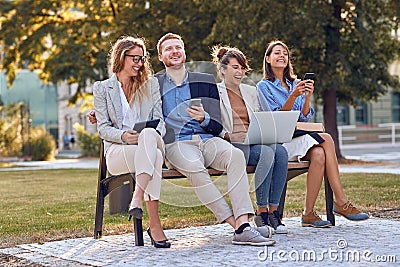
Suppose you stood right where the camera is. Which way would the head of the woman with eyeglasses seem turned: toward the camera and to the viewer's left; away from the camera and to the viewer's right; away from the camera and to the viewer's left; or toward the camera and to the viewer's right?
toward the camera and to the viewer's right

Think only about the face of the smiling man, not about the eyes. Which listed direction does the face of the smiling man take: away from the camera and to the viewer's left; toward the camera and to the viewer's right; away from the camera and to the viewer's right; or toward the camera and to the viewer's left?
toward the camera and to the viewer's right

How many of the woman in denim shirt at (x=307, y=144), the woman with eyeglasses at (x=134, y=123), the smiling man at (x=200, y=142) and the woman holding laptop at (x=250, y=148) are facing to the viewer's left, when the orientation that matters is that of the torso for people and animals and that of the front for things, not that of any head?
0

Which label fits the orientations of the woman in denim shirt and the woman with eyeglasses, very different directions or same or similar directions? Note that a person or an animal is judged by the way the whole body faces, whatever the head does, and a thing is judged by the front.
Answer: same or similar directions

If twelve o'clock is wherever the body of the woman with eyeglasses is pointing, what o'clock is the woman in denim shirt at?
The woman in denim shirt is roughly at 10 o'clock from the woman with eyeglasses.

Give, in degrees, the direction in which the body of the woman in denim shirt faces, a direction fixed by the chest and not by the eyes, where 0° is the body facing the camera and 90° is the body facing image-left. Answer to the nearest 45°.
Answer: approximately 315°

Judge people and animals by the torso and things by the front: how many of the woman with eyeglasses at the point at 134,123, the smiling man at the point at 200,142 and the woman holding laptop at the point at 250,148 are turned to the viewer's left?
0

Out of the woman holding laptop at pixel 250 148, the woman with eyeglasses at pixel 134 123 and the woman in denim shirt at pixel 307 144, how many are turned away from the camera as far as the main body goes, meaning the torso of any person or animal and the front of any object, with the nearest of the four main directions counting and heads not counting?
0

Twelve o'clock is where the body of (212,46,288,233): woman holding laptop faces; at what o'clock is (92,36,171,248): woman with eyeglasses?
The woman with eyeglasses is roughly at 4 o'clock from the woman holding laptop.

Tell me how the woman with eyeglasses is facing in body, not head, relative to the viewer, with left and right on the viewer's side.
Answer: facing the viewer and to the right of the viewer

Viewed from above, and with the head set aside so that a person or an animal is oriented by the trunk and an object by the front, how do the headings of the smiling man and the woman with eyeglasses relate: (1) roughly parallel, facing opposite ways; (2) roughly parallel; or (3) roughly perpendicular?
roughly parallel

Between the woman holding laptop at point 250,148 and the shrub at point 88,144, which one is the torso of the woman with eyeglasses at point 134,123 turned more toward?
the woman holding laptop

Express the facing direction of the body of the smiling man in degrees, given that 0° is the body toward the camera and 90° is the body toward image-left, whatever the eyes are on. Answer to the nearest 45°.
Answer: approximately 315°
